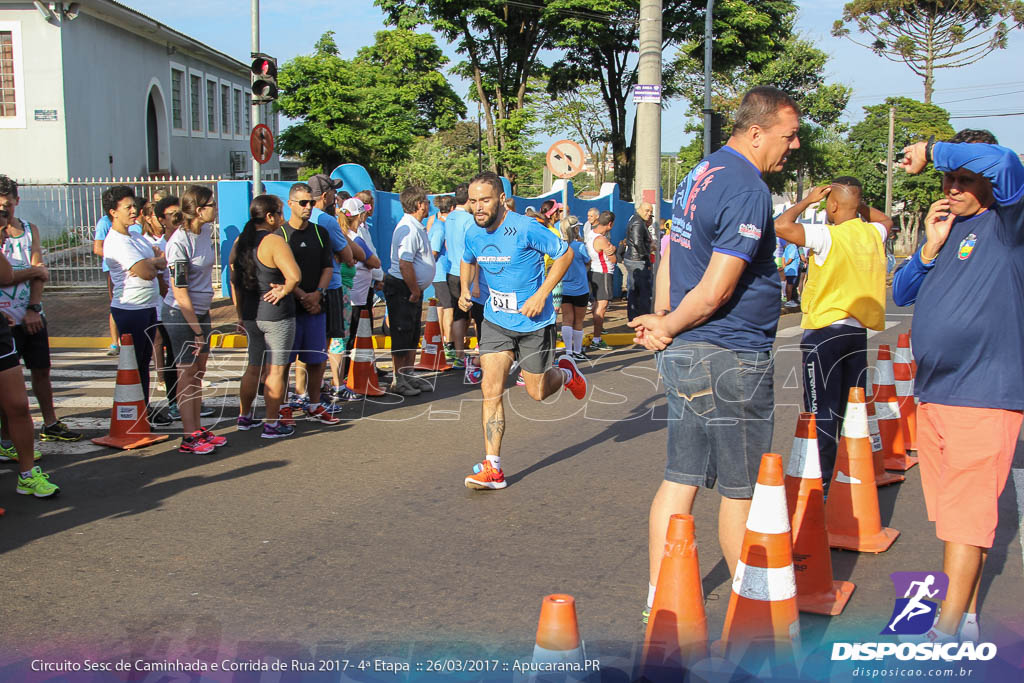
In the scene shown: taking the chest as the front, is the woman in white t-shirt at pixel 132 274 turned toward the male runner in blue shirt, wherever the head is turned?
yes

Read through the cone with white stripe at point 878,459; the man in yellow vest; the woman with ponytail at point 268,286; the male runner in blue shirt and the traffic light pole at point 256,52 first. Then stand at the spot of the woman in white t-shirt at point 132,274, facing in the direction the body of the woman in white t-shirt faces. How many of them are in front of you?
4

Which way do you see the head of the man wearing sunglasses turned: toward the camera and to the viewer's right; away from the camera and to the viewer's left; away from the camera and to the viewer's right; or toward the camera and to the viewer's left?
toward the camera and to the viewer's right

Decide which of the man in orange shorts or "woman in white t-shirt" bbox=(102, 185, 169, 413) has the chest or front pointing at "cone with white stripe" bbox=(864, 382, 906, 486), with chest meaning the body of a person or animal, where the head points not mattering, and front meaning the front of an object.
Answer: the woman in white t-shirt

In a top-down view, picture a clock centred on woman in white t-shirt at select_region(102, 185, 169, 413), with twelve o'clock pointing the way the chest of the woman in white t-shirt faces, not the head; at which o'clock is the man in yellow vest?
The man in yellow vest is roughly at 12 o'clock from the woman in white t-shirt.

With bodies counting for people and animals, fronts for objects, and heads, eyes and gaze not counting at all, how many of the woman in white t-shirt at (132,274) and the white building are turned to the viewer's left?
0

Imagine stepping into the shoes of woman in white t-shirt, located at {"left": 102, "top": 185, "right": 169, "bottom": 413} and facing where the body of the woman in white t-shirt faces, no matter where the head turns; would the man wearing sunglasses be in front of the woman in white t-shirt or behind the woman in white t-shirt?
in front

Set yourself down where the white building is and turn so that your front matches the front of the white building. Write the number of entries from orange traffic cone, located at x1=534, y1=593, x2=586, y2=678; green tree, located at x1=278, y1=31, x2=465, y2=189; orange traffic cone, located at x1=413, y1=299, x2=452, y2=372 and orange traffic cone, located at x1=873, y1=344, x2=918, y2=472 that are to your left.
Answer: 1

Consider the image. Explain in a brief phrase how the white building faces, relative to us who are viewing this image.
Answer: facing the viewer and to the right of the viewer

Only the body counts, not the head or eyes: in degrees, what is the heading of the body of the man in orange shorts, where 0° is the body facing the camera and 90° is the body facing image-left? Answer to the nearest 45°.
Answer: approximately 45°

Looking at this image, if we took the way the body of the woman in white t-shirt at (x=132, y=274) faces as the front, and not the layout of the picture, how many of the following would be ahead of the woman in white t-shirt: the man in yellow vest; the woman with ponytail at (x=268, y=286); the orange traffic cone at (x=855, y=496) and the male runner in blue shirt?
4
